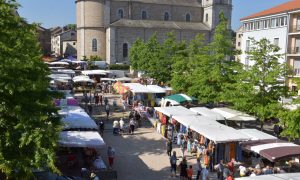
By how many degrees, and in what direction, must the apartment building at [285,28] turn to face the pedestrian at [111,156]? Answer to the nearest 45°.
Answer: approximately 45° to its left

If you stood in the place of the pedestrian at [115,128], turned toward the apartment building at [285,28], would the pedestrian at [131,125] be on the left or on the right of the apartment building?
right

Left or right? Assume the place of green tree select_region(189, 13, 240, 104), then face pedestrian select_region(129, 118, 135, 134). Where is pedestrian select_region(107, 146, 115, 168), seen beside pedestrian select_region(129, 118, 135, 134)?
left

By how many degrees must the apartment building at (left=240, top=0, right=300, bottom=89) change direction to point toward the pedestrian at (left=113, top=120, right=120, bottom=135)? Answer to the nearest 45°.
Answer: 0° — it already faces them

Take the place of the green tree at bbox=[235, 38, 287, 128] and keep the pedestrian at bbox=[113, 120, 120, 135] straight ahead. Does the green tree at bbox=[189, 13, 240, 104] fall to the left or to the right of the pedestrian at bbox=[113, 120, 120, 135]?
right

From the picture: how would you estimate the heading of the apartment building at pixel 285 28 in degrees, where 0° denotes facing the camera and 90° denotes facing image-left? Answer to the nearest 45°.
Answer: approximately 45°

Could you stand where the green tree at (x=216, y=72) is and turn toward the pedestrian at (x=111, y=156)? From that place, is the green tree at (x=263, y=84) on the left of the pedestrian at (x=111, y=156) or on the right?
left

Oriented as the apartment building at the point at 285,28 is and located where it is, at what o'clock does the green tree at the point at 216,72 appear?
The green tree is roughly at 11 o'clock from the apartment building.
